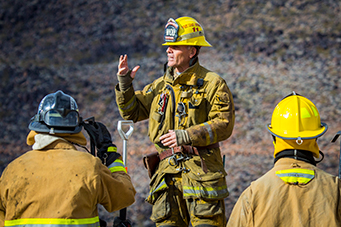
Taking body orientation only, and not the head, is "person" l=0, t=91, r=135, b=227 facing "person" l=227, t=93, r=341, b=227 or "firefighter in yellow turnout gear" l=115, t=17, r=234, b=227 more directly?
the firefighter in yellow turnout gear

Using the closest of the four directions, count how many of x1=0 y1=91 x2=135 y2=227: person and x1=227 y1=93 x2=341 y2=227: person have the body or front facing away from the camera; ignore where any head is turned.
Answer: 2

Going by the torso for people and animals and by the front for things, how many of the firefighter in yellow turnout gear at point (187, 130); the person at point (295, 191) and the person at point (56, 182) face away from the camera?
2

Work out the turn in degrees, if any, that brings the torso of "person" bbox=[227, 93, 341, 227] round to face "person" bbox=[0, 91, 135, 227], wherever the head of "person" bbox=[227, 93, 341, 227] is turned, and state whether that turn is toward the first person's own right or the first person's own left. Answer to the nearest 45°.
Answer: approximately 90° to the first person's own left

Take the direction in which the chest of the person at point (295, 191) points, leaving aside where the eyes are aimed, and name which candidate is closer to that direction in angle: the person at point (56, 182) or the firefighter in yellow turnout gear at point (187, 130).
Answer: the firefighter in yellow turnout gear

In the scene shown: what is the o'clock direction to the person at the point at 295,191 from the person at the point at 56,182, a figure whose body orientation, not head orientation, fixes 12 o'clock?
the person at the point at 295,191 is roughly at 4 o'clock from the person at the point at 56,182.

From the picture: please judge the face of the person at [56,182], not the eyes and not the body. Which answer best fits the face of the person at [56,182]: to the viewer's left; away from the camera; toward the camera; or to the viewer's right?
away from the camera

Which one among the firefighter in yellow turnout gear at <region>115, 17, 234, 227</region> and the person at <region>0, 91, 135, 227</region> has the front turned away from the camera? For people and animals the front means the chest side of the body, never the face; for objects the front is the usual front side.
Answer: the person

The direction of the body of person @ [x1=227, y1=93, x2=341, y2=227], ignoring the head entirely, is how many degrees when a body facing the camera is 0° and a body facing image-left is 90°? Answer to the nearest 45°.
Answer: approximately 180°

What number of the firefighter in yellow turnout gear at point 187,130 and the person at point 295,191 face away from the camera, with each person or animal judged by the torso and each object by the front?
1

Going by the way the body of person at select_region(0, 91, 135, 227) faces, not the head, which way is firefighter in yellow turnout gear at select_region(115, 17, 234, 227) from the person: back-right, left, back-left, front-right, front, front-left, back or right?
front-right

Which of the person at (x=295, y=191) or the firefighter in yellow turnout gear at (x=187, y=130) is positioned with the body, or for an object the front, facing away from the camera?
the person

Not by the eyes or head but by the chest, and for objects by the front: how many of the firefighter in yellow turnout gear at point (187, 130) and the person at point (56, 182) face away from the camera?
1

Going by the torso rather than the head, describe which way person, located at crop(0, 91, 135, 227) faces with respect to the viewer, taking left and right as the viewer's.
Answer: facing away from the viewer
